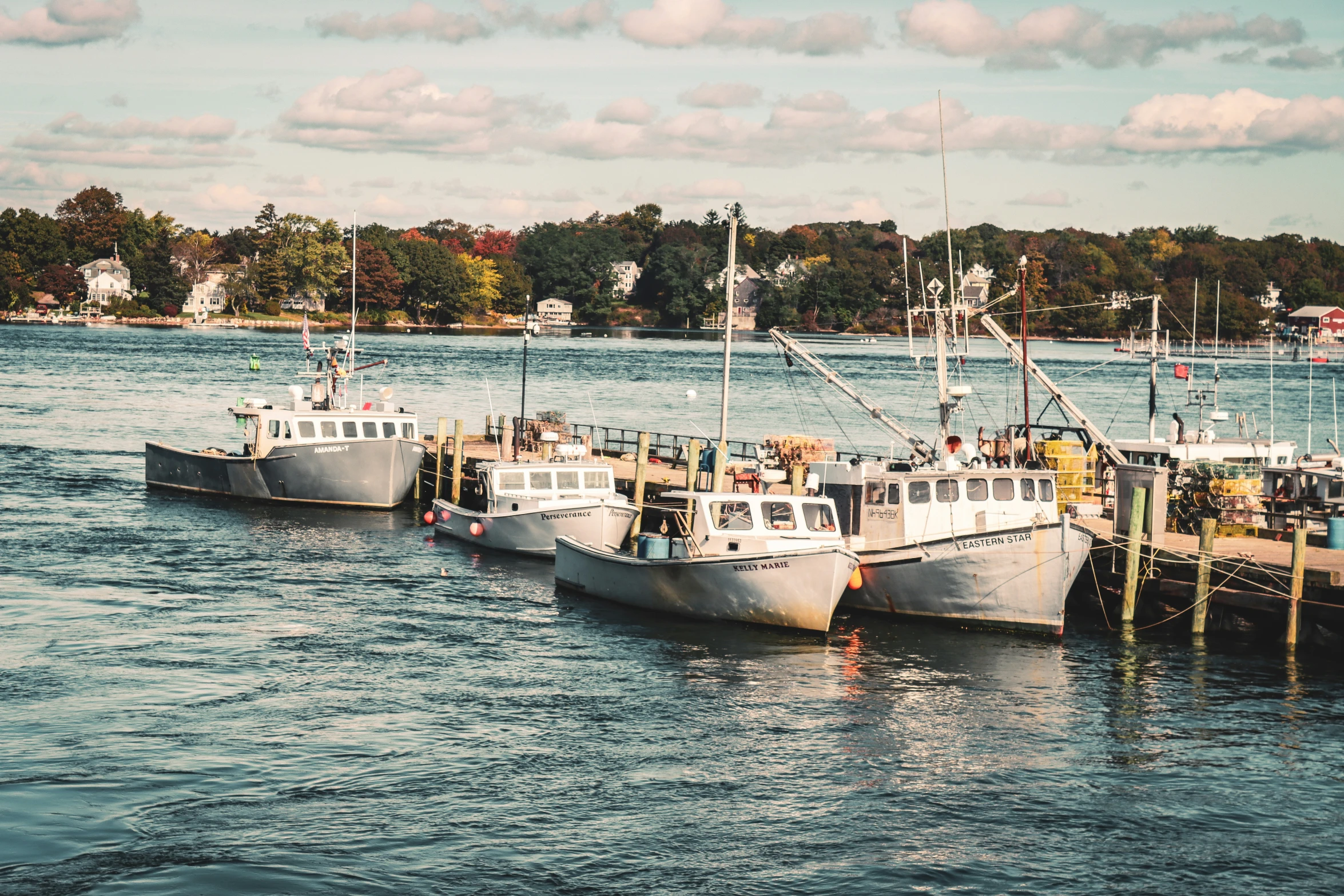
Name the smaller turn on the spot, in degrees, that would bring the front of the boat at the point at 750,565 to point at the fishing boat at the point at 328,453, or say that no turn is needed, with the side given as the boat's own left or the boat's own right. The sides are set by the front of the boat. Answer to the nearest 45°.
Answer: approximately 180°

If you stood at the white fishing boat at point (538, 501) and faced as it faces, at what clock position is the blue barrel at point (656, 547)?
The blue barrel is roughly at 1 o'clock from the white fishing boat.

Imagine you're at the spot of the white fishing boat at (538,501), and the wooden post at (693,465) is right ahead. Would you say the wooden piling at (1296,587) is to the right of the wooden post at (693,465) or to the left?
right

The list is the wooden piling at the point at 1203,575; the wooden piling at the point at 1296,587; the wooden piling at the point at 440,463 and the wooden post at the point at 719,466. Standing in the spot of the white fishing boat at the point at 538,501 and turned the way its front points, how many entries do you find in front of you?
3

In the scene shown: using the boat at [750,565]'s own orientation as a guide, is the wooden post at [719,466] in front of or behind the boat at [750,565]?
behind

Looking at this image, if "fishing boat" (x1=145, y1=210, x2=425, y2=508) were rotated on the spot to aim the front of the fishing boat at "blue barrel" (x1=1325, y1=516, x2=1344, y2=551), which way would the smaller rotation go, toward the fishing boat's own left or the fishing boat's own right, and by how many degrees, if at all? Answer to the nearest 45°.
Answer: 0° — it already faces it

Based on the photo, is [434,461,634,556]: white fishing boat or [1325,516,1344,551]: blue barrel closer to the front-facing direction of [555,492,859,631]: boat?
the blue barrel

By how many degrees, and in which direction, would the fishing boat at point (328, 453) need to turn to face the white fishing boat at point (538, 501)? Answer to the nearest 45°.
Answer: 0° — it already faces it
